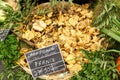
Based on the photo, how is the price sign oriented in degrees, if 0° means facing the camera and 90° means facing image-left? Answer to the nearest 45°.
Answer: approximately 0°
